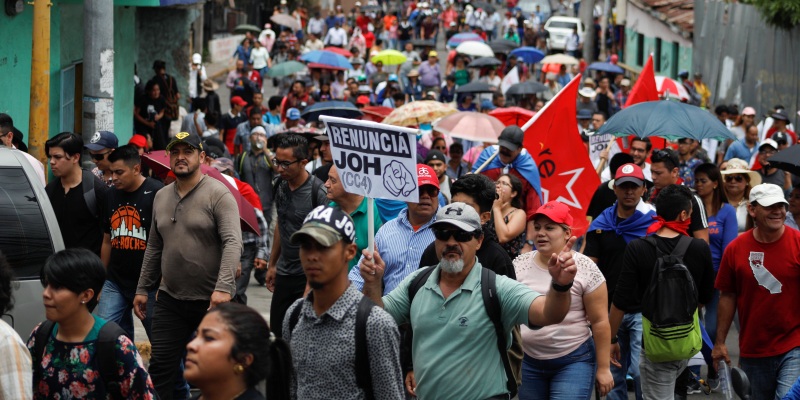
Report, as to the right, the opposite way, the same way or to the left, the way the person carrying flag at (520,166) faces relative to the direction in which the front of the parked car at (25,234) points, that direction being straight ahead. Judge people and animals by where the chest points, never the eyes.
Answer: the opposite way

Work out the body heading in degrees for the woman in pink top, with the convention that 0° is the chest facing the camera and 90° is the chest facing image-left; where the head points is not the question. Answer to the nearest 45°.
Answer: approximately 45°

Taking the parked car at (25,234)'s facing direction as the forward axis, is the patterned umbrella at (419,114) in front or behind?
in front

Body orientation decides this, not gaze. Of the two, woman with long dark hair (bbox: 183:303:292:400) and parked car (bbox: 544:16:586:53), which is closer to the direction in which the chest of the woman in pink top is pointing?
the woman with long dark hair

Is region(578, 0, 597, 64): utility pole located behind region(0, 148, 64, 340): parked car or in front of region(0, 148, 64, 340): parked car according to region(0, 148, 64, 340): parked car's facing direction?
in front

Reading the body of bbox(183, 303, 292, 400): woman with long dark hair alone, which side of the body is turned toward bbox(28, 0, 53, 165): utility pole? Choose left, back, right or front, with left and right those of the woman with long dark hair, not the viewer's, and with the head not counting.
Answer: right

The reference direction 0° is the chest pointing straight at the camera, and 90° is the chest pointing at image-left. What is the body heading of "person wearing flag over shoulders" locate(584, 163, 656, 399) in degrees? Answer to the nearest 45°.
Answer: approximately 0°

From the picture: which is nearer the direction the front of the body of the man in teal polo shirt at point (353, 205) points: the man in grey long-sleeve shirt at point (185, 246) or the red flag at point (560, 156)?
the man in grey long-sleeve shirt

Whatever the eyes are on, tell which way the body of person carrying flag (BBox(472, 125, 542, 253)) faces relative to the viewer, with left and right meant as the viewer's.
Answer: facing the viewer

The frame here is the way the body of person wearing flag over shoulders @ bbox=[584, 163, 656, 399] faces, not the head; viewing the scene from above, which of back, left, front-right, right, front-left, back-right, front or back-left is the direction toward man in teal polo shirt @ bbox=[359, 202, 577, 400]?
front

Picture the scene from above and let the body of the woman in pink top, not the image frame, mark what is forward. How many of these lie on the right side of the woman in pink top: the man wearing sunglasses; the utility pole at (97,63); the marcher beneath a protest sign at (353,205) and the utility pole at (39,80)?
4
